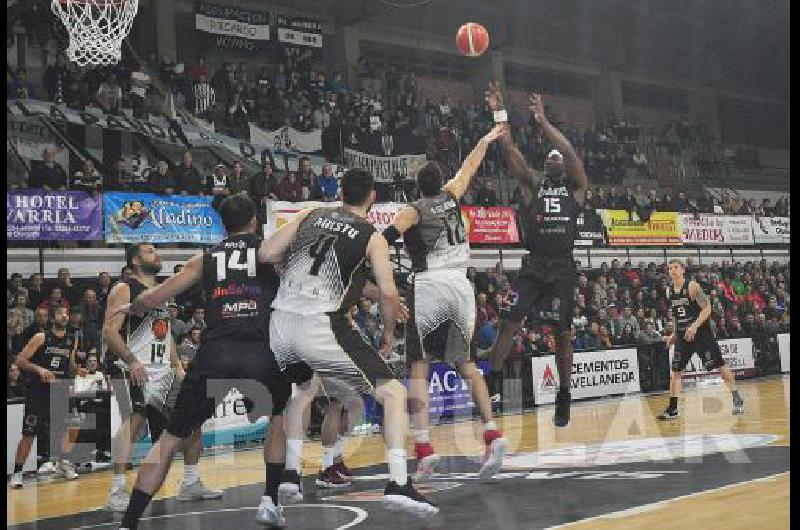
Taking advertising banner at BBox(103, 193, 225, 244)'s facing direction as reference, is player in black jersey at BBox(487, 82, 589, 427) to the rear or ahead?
ahead

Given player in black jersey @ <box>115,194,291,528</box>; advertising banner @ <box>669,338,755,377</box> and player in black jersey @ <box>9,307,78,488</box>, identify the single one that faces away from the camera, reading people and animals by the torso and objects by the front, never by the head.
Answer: player in black jersey @ <box>115,194,291,528</box>

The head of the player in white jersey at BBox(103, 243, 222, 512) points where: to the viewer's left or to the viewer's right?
to the viewer's right

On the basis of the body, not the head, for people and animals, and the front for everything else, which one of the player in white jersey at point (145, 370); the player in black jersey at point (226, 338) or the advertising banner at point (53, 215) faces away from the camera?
the player in black jersey

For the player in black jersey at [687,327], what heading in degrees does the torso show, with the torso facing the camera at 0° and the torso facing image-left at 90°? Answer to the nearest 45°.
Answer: approximately 45°

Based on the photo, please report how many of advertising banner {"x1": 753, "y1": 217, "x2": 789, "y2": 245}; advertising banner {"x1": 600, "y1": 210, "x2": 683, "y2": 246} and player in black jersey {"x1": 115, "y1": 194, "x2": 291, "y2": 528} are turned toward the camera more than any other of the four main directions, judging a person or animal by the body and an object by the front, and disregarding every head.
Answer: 2

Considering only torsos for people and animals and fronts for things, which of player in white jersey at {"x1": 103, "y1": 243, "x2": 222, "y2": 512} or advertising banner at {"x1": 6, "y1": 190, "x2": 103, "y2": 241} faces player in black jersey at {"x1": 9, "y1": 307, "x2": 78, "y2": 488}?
the advertising banner

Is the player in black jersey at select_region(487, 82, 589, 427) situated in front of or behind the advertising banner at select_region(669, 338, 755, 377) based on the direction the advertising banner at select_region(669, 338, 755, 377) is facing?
in front

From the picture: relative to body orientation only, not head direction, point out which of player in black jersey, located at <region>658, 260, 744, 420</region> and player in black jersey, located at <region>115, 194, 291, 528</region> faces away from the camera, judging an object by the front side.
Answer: player in black jersey, located at <region>115, 194, 291, 528</region>

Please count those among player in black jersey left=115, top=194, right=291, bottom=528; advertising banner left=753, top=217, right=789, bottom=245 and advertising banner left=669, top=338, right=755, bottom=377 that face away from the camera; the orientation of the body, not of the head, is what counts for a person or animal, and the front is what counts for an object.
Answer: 1

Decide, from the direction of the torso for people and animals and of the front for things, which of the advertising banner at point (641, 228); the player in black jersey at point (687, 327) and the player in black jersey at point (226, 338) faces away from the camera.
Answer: the player in black jersey at point (226, 338)

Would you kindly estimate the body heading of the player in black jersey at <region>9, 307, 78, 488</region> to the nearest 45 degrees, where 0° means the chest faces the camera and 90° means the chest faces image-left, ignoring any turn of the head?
approximately 315°
